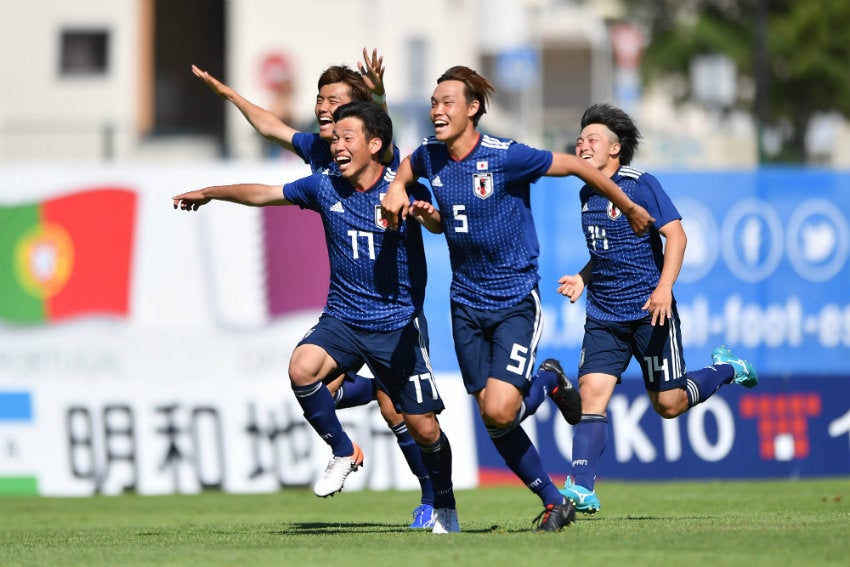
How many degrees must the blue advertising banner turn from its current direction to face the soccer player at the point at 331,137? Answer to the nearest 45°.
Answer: approximately 45° to its right

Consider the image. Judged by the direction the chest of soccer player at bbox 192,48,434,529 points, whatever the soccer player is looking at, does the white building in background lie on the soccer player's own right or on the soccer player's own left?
on the soccer player's own right

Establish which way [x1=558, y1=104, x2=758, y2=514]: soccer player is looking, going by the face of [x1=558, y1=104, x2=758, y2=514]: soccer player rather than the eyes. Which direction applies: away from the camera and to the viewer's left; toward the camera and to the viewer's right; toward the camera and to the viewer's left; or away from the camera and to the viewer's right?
toward the camera and to the viewer's left

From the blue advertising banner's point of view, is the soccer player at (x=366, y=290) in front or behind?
in front

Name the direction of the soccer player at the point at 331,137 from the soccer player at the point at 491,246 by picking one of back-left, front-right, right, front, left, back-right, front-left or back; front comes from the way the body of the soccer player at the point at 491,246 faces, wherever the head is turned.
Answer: right

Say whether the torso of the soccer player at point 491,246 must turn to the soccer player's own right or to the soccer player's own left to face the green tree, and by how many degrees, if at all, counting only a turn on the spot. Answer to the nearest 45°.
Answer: approximately 135° to the soccer player's own right

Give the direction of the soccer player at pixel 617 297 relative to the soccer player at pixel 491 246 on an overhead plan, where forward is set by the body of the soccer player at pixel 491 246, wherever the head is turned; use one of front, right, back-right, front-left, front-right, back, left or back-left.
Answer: back

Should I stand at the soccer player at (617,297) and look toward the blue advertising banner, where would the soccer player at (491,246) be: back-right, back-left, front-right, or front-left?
back-left
